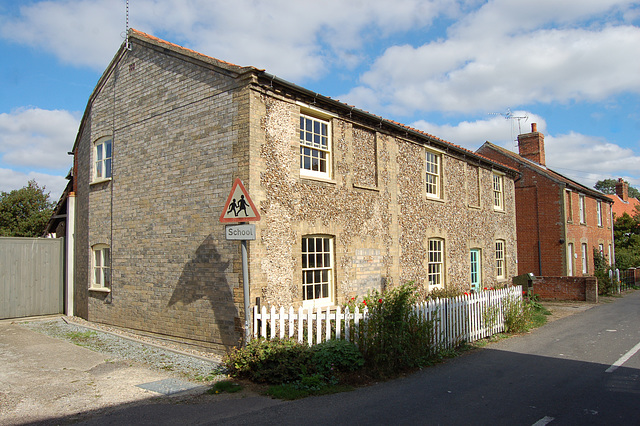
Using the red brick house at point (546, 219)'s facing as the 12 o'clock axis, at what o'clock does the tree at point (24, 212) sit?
The tree is roughly at 4 o'clock from the red brick house.

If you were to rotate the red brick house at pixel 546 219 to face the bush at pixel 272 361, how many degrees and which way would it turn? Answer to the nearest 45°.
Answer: approximately 45° to its right

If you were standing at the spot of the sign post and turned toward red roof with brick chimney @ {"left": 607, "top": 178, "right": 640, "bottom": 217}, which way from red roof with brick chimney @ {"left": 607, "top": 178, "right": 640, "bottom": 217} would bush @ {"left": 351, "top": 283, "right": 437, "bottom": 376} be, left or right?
right

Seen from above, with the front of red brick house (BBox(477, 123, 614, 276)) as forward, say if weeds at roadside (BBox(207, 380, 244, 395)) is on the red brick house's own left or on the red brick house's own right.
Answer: on the red brick house's own right

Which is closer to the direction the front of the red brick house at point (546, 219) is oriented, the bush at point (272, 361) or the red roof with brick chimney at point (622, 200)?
the bush

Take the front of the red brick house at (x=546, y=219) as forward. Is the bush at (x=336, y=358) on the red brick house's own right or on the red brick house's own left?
on the red brick house's own right

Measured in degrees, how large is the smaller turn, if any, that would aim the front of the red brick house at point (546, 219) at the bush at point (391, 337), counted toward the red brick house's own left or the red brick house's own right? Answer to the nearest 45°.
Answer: approximately 45° to the red brick house's own right

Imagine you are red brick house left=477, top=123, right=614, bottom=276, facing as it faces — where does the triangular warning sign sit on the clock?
The triangular warning sign is roughly at 2 o'clock from the red brick house.

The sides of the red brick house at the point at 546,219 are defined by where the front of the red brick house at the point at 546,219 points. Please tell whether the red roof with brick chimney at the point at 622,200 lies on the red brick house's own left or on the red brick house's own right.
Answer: on the red brick house's own left

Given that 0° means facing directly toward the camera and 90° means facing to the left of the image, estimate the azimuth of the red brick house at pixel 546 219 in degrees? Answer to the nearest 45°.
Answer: approximately 315°
